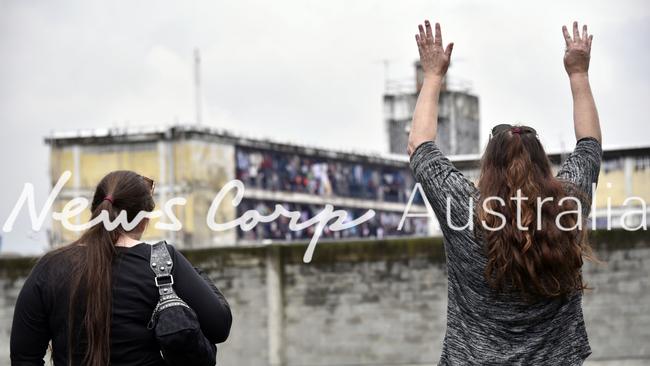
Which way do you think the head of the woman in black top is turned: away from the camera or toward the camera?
away from the camera

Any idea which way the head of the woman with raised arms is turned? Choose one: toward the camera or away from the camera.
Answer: away from the camera

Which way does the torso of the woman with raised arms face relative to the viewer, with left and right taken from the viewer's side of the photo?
facing away from the viewer

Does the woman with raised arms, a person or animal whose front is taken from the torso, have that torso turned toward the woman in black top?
no
